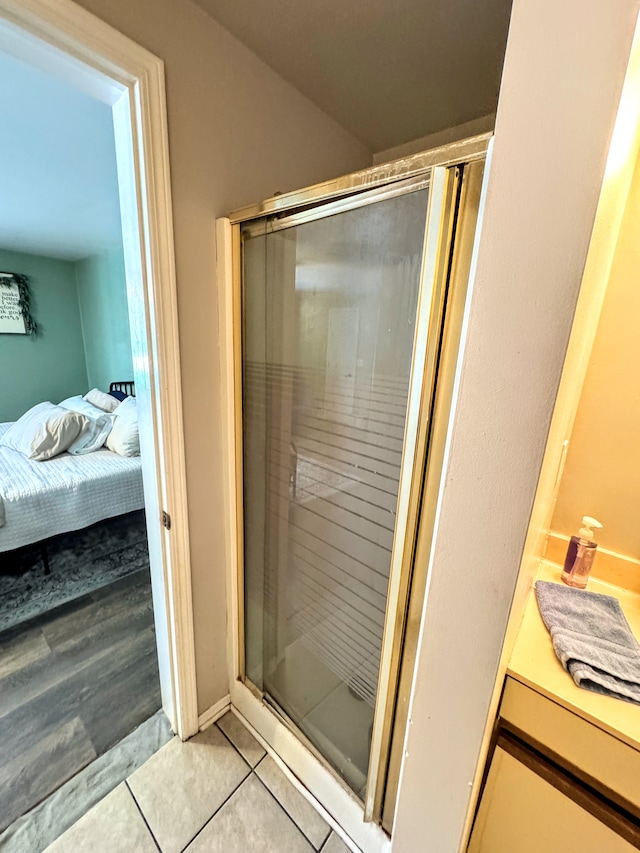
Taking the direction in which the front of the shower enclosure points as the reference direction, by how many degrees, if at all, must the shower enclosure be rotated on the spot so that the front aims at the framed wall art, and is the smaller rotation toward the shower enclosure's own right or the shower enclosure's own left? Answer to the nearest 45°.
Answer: approximately 90° to the shower enclosure's own right

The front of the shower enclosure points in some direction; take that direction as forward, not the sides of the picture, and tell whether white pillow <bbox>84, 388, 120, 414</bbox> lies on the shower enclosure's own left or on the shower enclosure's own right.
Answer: on the shower enclosure's own right

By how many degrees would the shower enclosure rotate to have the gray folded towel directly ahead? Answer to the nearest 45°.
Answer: approximately 135° to its left

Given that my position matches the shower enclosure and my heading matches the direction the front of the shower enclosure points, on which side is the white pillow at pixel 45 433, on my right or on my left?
on my right

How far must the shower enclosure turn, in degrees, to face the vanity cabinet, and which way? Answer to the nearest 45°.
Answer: approximately 90° to its left
